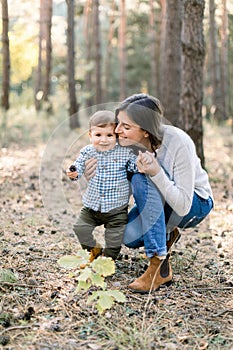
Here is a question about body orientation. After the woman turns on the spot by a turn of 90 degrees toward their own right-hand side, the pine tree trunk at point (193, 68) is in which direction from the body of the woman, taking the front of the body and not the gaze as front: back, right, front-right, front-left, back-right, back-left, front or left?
front

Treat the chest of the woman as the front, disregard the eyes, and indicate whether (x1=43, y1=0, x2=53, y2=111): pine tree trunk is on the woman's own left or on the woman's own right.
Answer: on the woman's own right

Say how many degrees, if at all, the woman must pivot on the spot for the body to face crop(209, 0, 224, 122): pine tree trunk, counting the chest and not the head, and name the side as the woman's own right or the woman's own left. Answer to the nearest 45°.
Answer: approximately 90° to the woman's own right

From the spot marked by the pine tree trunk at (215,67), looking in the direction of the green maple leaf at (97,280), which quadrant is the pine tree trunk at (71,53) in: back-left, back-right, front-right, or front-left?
front-right

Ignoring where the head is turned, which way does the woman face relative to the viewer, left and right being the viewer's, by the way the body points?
facing to the left of the viewer

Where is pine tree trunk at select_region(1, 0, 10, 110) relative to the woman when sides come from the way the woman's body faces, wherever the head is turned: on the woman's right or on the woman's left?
on the woman's right

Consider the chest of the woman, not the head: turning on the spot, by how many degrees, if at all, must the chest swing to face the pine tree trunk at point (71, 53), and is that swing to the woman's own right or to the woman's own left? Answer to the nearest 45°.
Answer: approximately 90° to the woman's own right

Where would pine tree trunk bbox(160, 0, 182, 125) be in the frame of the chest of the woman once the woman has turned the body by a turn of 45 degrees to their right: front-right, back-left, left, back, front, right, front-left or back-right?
front-right

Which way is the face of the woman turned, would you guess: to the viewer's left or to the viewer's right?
to the viewer's left
